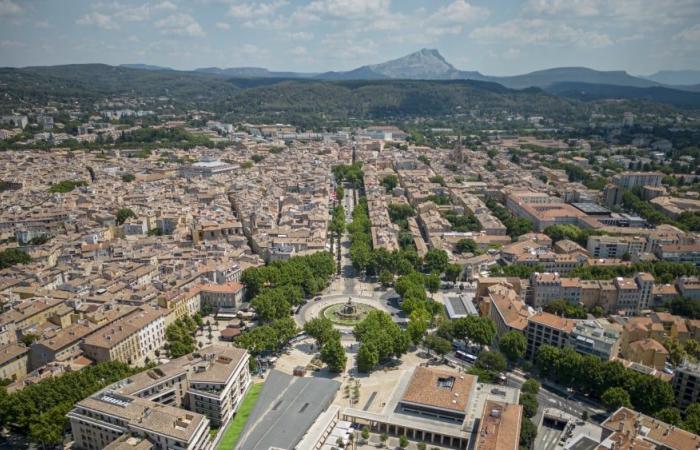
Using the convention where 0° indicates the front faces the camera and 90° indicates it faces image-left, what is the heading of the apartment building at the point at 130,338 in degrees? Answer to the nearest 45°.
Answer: approximately 315°

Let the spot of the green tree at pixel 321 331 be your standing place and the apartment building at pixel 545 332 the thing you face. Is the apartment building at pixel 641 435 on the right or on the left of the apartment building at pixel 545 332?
right

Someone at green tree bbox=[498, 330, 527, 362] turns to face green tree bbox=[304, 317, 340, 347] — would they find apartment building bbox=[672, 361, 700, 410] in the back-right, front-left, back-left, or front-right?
back-left

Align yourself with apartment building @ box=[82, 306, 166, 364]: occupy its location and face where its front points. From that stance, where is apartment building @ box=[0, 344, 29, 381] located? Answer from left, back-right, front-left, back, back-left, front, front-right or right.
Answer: back-right
